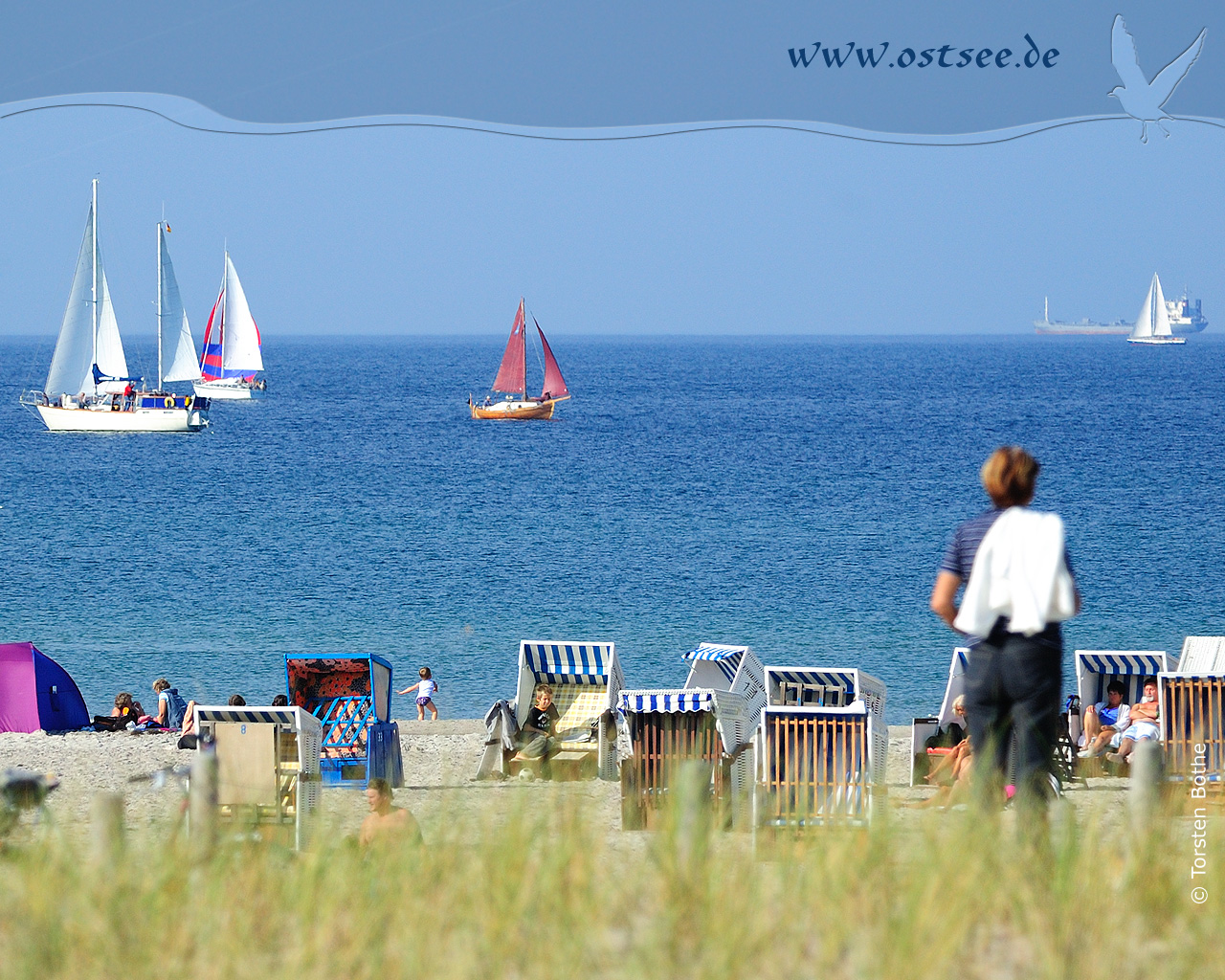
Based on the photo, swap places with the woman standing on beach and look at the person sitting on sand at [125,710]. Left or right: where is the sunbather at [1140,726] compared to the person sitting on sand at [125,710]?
right

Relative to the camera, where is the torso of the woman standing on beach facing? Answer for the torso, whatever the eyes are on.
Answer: away from the camera

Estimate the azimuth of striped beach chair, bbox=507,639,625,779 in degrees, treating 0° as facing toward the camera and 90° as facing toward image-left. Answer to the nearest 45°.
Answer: approximately 0°

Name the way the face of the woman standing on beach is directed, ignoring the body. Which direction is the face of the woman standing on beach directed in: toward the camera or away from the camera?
away from the camera

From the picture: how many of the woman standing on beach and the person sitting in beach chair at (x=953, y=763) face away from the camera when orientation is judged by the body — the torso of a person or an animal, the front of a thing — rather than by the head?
1
